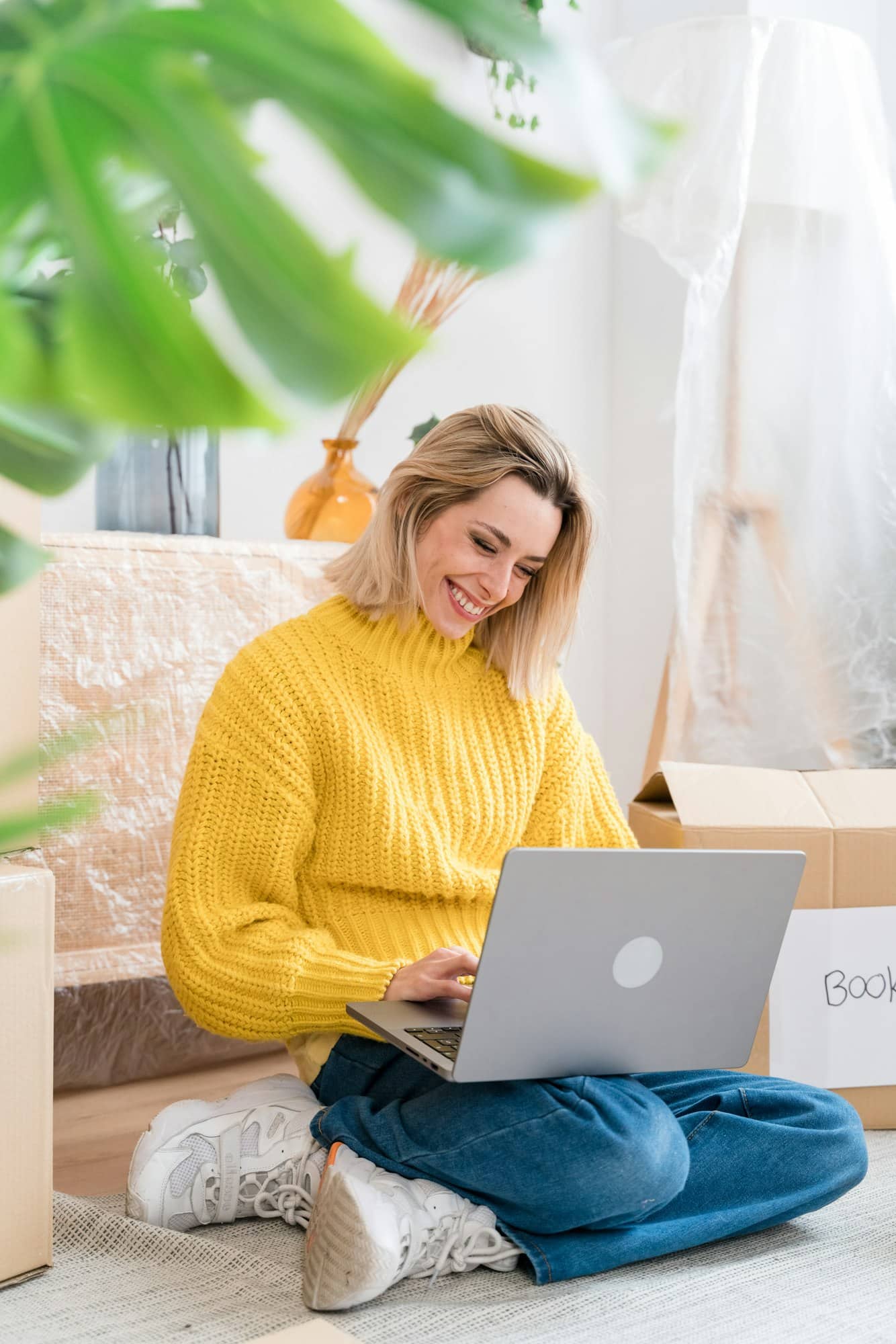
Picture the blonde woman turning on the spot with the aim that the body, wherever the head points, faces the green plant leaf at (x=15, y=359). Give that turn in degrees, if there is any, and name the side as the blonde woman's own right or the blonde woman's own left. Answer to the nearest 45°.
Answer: approximately 45° to the blonde woman's own right

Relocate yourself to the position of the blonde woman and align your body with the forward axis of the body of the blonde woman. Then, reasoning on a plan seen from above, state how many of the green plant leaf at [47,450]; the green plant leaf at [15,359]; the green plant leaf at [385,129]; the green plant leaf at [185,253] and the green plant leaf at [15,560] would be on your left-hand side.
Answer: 0

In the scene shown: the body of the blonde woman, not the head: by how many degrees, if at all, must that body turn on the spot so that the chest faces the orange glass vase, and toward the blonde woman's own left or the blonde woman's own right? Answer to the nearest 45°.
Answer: approximately 135° to the blonde woman's own left

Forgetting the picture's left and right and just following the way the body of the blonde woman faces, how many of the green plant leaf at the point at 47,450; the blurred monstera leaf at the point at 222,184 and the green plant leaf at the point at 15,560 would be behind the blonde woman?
0

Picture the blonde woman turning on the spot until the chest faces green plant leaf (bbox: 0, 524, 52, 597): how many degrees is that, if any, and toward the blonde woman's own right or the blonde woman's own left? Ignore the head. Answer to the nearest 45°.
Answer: approximately 45° to the blonde woman's own right

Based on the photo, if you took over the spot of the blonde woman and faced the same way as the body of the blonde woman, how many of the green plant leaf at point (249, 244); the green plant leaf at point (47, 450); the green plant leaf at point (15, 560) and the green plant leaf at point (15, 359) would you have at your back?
0

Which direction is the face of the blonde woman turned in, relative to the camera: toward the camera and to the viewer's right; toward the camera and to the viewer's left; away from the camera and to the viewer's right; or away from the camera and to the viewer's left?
toward the camera and to the viewer's right

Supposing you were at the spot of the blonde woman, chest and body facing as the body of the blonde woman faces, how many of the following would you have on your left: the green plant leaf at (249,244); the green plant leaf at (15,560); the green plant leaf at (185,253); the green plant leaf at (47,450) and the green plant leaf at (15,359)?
0

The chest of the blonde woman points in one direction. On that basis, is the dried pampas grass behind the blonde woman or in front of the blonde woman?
behind

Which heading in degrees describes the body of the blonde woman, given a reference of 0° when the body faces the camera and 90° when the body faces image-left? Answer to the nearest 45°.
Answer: approximately 315°

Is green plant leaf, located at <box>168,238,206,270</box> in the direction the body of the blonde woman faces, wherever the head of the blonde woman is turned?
no

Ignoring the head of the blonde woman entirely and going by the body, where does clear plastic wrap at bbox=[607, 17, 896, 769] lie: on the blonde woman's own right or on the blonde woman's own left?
on the blonde woman's own left
